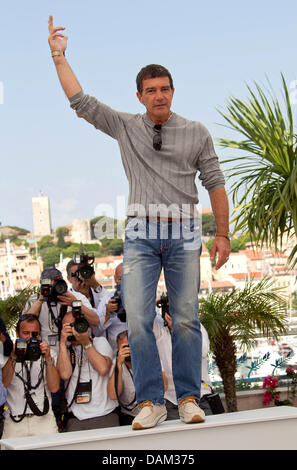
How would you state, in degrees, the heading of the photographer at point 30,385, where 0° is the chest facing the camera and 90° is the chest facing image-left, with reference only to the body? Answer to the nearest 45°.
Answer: approximately 0°

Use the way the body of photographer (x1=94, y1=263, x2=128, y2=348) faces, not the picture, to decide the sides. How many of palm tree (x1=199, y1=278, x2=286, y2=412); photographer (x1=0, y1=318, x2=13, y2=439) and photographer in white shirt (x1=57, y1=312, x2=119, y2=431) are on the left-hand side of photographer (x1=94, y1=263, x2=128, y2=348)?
1

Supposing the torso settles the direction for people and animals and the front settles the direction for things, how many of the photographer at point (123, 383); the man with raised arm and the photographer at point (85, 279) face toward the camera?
3

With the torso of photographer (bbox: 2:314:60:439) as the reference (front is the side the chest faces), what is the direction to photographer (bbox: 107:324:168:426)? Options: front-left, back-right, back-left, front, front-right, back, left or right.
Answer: left

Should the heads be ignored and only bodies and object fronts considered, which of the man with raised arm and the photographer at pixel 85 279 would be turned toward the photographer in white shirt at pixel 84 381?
the photographer

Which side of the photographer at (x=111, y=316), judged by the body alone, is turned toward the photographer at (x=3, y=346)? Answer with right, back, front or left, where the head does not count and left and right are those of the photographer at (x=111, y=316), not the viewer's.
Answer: right

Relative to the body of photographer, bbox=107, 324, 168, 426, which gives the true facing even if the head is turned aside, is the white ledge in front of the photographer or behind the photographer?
in front

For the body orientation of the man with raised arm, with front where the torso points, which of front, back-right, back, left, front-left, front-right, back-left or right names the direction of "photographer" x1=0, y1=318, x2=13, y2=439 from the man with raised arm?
back-right

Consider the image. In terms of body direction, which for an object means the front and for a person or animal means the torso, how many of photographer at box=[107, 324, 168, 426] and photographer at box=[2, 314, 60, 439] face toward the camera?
2

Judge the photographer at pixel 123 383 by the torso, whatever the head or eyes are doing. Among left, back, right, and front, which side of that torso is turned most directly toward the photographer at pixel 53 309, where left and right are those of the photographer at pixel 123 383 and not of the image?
right

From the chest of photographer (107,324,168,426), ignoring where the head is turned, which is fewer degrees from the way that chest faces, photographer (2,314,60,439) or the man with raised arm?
the man with raised arm

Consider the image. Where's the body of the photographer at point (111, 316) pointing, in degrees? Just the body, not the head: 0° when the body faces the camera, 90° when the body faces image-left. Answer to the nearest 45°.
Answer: approximately 315°

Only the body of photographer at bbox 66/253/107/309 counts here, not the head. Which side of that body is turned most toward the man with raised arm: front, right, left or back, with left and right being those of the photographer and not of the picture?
front
